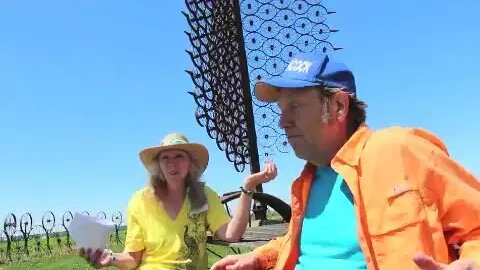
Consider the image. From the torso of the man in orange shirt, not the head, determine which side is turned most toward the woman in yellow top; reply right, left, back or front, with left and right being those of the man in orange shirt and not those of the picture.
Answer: right

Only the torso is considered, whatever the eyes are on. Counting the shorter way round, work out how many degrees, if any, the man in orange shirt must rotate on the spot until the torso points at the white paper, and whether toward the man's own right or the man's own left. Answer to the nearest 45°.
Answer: approximately 90° to the man's own right

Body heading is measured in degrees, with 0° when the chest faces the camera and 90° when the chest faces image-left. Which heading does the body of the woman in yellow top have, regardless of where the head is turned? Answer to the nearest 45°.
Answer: approximately 0°
